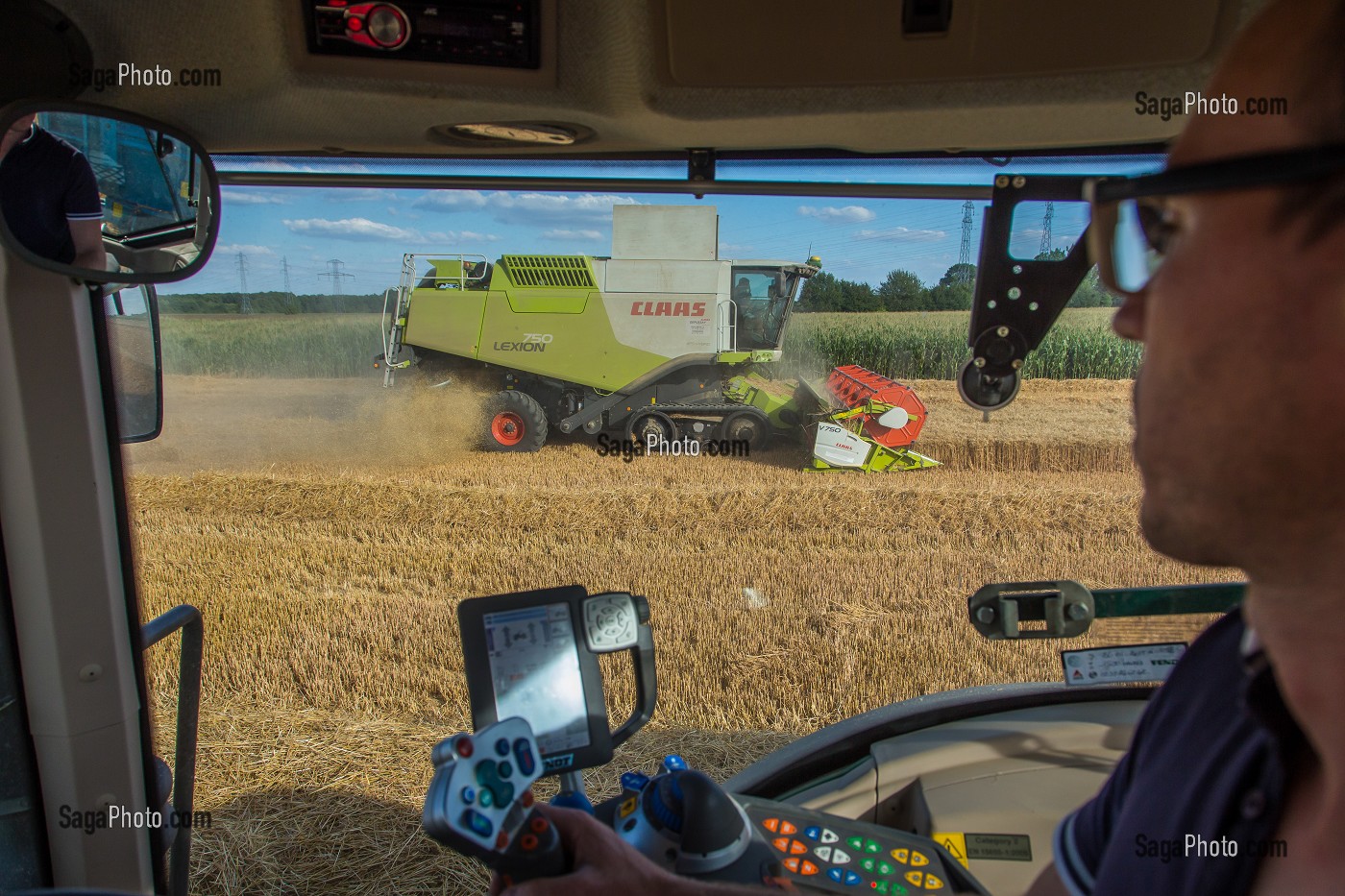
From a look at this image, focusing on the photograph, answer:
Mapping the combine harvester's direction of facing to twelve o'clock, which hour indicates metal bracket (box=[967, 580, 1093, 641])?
The metal bracket is roughly at 3 o'clock from the combine harvester.

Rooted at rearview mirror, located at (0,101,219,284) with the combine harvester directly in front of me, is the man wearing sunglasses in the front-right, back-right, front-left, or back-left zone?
back-right

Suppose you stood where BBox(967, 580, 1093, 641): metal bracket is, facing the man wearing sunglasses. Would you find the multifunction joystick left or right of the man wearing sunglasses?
right

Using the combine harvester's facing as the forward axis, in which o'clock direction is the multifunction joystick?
The multifunction joystick is roughly at 3 o'clock from the combine harvester.

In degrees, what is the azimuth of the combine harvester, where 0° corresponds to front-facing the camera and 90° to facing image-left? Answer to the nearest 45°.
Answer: approximately 270°

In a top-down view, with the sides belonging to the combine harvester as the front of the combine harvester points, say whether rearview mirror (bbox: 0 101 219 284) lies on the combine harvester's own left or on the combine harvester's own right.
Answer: on the combine harvester's own right

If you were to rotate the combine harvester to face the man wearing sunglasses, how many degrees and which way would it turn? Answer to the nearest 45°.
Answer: approximately 90° to its right

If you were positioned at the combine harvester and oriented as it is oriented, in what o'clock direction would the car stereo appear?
The car stereo is roughly at 3 o'clock from the combine harvester.
